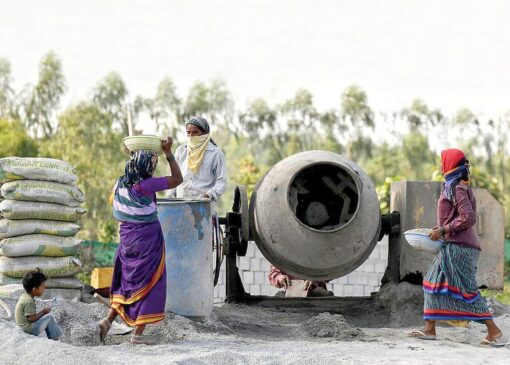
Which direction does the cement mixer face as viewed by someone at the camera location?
facing the viewer

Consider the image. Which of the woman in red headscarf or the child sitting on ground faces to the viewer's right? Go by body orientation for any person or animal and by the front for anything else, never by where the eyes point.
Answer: the child sitting on ground

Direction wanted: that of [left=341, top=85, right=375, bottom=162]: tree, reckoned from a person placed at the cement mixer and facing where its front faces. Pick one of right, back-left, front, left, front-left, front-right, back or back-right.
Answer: back

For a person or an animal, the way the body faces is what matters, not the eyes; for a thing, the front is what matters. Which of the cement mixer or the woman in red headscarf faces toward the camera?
the cement mixer

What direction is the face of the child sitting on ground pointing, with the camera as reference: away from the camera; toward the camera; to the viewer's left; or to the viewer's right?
to the viewer's right

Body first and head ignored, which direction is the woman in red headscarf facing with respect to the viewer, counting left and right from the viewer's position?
facing to the left of the viewer

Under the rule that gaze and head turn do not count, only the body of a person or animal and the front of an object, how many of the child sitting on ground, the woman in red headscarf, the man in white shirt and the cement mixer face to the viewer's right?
1

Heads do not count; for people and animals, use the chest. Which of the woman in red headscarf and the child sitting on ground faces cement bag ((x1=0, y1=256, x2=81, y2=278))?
the woman in red headscarf

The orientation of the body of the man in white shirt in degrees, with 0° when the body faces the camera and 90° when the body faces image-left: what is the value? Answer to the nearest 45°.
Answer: approximately 45°

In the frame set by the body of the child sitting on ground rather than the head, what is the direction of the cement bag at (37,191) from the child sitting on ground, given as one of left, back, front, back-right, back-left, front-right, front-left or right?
left

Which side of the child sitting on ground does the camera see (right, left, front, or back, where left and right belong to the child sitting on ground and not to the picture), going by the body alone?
right

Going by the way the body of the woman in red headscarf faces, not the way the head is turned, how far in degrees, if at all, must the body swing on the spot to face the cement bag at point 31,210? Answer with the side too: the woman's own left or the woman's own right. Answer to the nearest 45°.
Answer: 0° — they already face it

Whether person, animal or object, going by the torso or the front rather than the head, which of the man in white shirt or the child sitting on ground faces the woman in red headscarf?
the child sitting on ground

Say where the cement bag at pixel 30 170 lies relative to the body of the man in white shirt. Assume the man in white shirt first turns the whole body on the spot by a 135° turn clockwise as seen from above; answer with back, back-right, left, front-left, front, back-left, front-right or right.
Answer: left

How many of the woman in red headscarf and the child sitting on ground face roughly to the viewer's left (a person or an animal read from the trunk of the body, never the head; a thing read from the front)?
1

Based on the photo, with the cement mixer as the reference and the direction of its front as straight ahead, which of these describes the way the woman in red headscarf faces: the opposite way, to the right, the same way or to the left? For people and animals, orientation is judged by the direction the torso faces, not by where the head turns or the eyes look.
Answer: to the right

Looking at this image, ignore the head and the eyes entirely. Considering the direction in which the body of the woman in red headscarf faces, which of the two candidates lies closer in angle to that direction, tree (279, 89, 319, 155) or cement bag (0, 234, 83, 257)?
the cement bag
